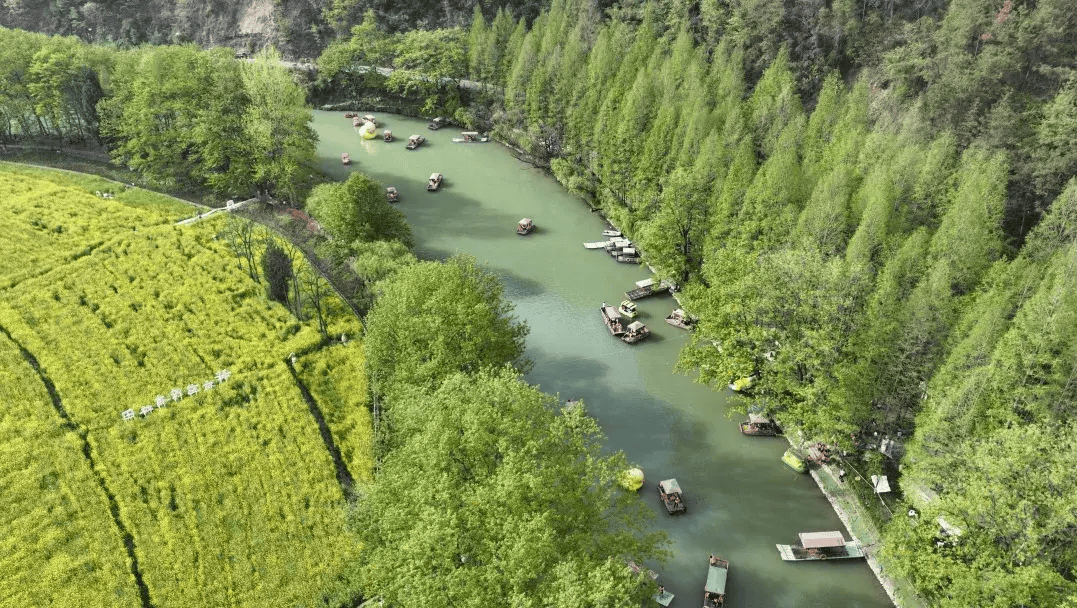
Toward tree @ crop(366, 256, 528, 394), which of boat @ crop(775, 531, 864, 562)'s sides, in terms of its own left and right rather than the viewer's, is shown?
front

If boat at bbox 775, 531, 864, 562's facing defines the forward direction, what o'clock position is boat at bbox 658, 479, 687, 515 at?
boat at bbox 658, 479, 687, 515 is roughly at 12 o'clock from boat at bbox 775, 531, 864, 562.

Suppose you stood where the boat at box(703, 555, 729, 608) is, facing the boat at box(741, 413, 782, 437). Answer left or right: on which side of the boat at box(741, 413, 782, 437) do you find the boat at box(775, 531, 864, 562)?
right

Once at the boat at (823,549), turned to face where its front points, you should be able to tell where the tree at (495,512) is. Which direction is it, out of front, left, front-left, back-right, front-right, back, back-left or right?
front-left

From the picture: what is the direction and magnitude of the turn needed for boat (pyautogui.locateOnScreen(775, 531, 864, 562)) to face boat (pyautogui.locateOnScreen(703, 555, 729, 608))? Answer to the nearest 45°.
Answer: approximately 45° to its left
